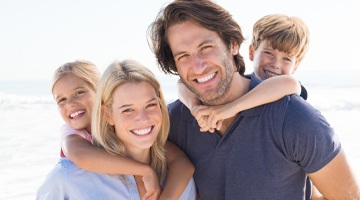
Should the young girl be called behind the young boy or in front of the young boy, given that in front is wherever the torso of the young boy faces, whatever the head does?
in front

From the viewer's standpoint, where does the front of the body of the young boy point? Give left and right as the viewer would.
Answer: facing the viewer and to the left of the viewer

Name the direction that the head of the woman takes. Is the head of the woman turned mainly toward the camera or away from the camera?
toward the camera

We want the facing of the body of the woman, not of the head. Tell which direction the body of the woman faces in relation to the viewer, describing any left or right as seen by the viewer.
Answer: facing the viewer and to the right of the viewer

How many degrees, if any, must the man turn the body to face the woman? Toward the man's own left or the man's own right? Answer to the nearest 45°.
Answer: approximately 45° to the man's own right

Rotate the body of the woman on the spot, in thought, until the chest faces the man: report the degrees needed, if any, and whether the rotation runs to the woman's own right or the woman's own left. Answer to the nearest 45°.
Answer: approximately 45° to the woman's own left

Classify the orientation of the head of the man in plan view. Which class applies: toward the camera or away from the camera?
toward the camera

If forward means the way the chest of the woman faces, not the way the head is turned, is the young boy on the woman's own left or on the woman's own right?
on the woman's own left

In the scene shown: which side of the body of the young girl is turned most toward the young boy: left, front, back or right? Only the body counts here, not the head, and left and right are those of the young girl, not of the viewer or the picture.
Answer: left

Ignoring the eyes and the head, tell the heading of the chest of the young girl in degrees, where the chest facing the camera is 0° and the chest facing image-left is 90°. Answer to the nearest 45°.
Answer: approximately 315°
